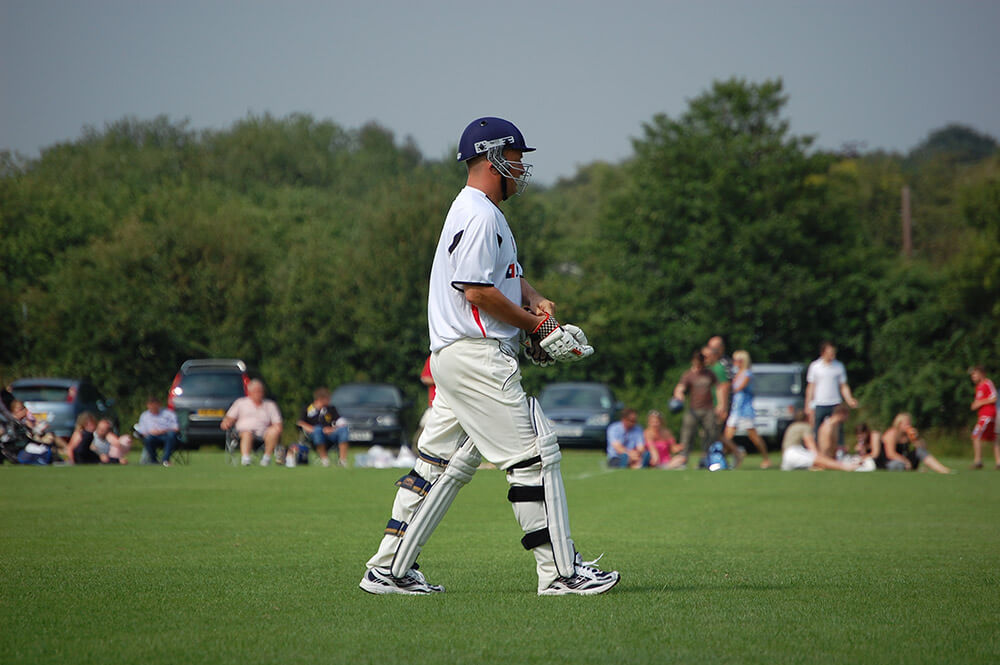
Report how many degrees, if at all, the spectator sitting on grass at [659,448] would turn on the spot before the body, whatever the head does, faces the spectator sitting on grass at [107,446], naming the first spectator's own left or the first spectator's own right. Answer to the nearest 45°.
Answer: approximately 135° to the first spectator's own right

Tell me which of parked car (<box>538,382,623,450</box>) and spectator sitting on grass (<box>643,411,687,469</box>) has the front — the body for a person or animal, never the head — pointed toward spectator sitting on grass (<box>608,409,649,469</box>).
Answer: the parked car

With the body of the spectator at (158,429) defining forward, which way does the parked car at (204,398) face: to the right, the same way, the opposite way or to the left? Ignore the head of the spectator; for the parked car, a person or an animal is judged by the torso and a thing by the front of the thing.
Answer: the opposite way

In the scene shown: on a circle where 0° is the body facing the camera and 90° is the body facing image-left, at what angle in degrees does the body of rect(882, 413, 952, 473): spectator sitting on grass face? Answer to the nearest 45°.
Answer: approximately 315°

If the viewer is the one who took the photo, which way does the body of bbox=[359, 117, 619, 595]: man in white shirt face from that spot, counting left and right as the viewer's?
facing to the right of the viewer

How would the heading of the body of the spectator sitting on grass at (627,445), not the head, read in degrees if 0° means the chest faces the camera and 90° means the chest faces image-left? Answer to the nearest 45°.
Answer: approximately 315°
